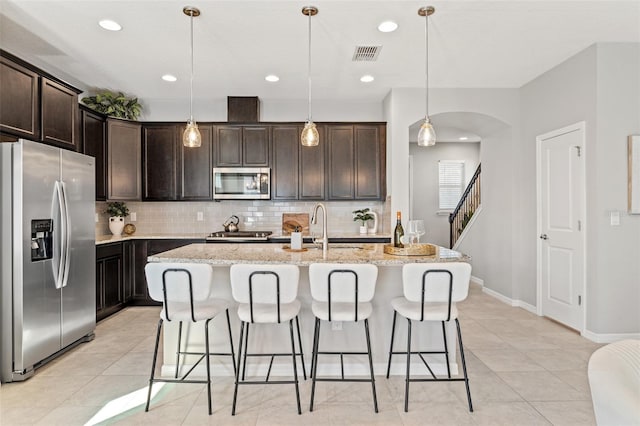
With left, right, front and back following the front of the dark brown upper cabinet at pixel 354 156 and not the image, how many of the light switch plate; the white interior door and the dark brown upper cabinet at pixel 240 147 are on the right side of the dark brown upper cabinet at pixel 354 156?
1

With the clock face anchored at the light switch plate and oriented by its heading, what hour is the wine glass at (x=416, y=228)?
The wine glass is roughly at 1 o'clock from the light switch plate.

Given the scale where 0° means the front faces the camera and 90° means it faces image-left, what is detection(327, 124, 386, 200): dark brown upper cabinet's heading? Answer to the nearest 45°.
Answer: approximately 0°

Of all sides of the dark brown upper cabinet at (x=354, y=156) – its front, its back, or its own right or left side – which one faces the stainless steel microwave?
right

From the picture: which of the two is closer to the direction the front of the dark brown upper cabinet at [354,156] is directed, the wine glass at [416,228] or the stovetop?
the wine glass

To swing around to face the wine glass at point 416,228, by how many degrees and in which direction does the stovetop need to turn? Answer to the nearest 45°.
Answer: approximately 45° to its left

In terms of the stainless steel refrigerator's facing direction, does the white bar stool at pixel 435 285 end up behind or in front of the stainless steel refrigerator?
in front

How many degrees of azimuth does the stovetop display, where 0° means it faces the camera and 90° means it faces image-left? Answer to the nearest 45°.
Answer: approximately 0°

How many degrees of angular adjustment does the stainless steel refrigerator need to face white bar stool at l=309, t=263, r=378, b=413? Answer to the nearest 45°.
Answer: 0° — it already faces it
